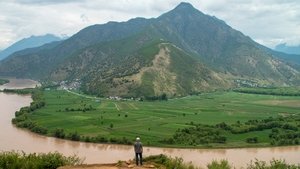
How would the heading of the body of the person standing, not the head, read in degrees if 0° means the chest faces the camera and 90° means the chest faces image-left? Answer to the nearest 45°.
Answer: approximately 180°
